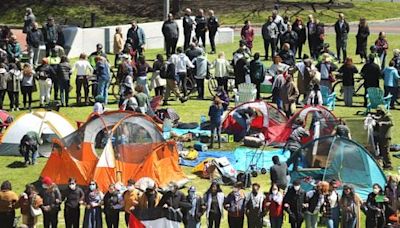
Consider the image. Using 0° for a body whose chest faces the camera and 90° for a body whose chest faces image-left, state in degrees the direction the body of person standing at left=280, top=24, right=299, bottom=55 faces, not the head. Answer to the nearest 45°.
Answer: approximately 0°

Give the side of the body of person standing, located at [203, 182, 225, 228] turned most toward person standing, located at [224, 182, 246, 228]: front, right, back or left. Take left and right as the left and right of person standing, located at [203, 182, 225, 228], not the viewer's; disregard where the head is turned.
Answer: left

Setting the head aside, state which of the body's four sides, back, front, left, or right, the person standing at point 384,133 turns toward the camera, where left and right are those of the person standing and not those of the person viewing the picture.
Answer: left

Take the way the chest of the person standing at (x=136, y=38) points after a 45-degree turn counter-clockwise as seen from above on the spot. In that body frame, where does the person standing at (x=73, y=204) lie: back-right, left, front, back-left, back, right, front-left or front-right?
front

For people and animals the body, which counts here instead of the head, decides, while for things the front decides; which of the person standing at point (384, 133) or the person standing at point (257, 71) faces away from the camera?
the person standing at point (257, 71)

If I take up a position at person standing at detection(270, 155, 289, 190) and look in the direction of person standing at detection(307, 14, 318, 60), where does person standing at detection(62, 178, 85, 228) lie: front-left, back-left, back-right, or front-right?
back-left

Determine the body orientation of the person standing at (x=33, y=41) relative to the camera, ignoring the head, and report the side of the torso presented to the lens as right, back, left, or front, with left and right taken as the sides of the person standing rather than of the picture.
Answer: front

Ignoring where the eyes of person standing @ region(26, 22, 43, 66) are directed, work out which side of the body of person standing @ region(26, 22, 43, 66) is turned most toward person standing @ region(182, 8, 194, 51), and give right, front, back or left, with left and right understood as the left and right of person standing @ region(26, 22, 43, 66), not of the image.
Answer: left

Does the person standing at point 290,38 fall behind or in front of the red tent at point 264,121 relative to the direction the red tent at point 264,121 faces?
behind
